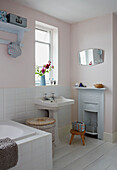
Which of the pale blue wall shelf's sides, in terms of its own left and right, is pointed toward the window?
left

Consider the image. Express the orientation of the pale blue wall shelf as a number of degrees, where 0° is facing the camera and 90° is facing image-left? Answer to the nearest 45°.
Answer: approximately 315°
